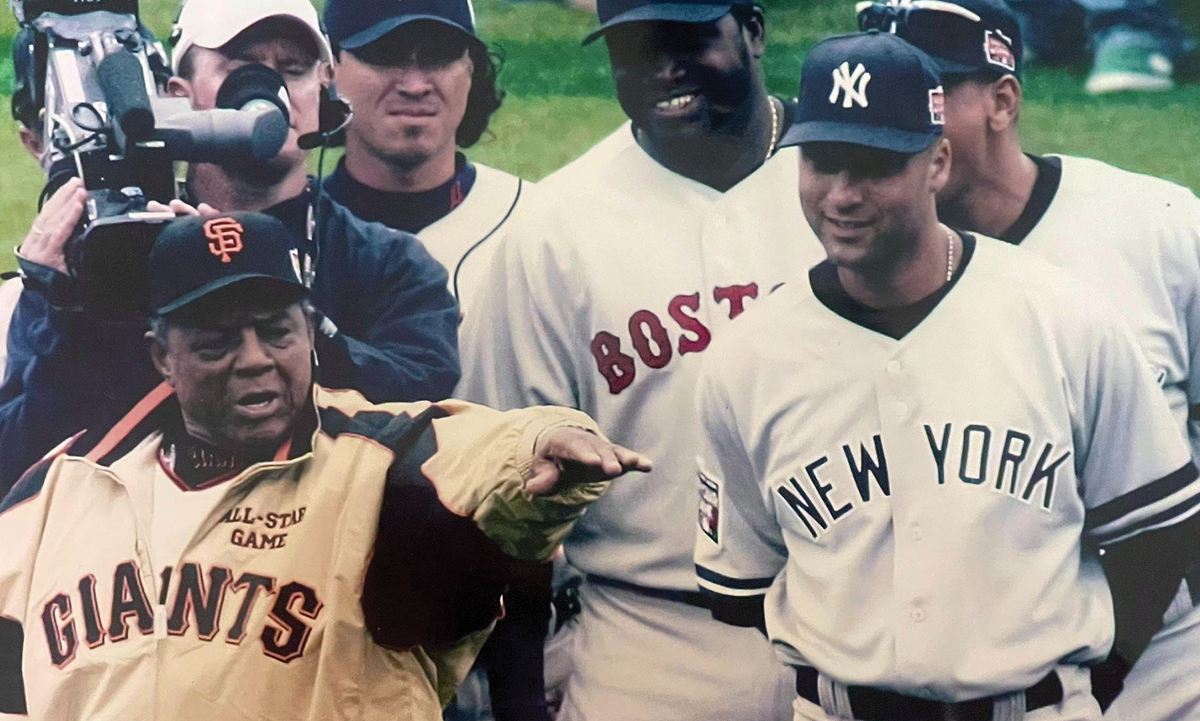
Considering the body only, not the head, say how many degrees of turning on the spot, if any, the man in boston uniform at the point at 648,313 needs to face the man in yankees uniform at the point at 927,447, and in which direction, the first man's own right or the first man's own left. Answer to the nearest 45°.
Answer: approximately 45° to the first man's own left

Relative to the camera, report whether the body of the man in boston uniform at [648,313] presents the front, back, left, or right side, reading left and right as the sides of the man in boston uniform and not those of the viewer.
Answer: front

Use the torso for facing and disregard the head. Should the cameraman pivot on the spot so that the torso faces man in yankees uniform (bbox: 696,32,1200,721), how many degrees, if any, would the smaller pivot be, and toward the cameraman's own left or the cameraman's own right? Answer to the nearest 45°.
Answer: approximately 45° to the cameraman's own left

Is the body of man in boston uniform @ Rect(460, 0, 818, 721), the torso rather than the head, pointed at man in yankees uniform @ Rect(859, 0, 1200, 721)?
no

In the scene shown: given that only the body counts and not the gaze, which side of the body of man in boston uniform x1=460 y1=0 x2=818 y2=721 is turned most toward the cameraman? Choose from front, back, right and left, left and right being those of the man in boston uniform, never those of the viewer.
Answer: right

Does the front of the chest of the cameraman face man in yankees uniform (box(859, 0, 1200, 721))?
no

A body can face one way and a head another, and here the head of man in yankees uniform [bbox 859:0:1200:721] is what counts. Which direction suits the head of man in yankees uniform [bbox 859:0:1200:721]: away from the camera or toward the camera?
toward the camera

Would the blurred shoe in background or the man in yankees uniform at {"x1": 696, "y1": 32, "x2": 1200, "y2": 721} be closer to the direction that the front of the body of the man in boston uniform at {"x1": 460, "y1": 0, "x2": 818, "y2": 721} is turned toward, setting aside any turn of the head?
the man in yankees uniform

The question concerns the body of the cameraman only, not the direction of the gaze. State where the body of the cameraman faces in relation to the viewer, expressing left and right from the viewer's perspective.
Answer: facing the viewer

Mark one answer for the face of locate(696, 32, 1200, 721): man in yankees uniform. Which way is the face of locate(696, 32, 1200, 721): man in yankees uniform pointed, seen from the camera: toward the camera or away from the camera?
toward the camera
